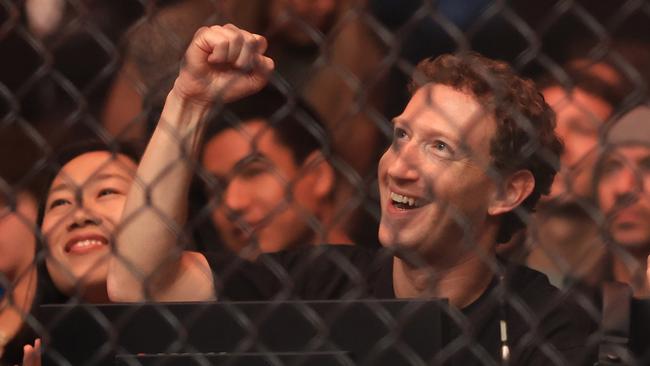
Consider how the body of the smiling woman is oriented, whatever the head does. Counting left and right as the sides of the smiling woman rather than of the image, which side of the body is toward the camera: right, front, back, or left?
front

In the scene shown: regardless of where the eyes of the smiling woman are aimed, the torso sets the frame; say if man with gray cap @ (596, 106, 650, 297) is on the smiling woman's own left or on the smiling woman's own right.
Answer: on the smiling woman's own left

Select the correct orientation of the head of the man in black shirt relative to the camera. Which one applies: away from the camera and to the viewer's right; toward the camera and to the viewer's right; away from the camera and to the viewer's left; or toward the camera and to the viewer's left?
toward the camera and to the viewer's left
